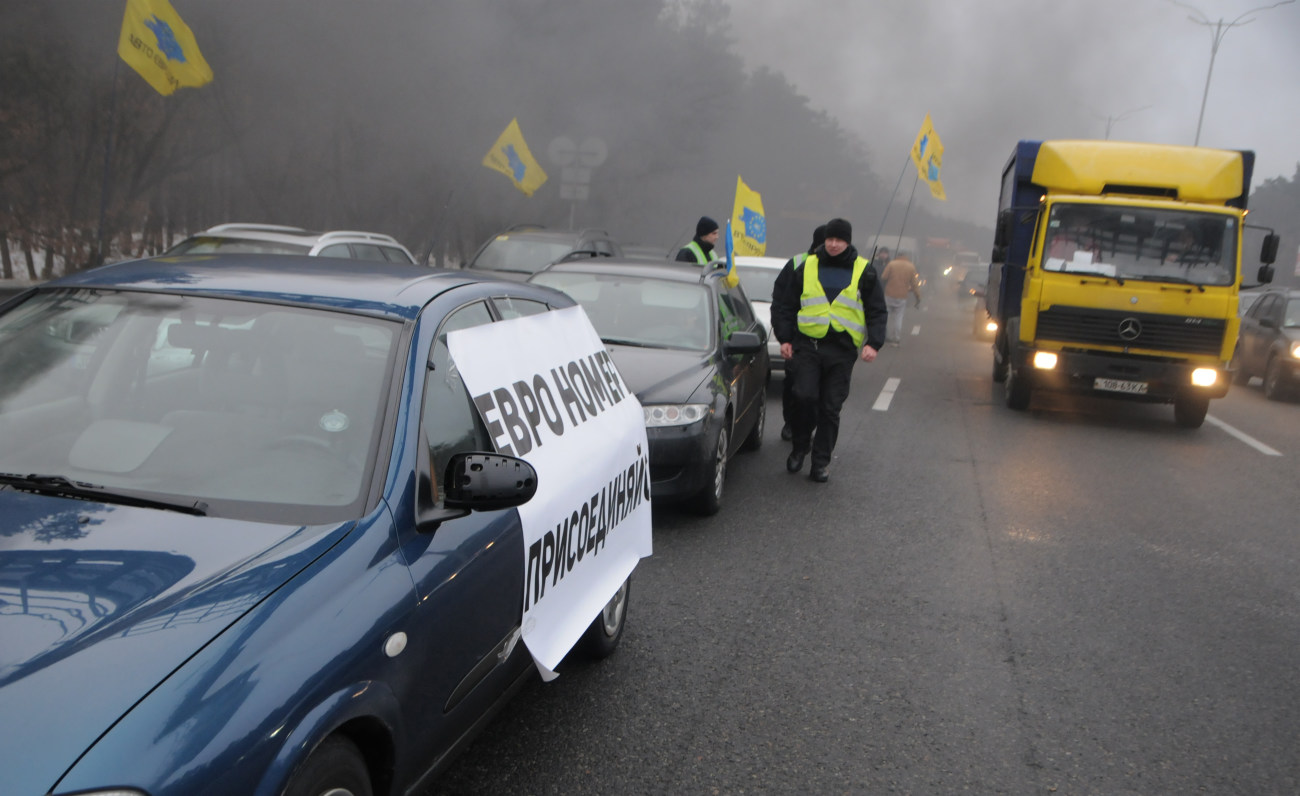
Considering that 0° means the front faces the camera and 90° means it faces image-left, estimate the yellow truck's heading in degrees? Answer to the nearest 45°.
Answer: approximately 0°

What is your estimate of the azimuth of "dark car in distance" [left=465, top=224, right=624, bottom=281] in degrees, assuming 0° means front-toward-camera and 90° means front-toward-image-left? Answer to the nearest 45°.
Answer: approximately 45°

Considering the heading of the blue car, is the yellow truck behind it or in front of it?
behind

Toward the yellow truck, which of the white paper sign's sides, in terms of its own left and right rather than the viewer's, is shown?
left

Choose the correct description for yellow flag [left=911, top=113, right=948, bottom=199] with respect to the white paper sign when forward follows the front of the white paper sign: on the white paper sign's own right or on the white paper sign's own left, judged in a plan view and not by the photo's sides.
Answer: on the white paper sign's own left

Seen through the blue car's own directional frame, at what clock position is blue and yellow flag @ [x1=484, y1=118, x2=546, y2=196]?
The blue and yellow flag is roughly at 5 o'clock from the blue car.

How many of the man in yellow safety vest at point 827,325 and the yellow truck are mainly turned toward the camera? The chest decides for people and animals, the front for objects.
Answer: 2
